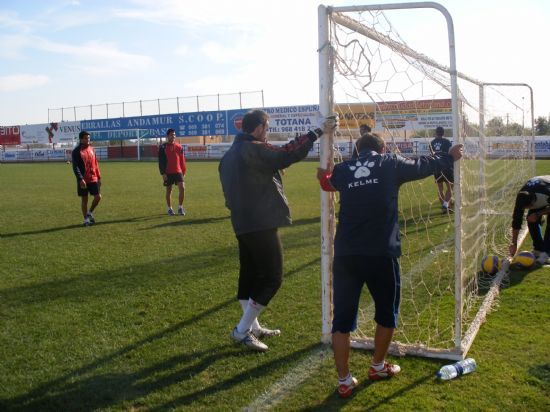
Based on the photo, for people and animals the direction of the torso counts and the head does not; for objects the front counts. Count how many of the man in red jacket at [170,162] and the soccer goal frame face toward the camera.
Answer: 1

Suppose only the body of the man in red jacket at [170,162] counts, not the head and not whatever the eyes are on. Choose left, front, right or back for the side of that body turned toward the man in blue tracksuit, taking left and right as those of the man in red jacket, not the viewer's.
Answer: front

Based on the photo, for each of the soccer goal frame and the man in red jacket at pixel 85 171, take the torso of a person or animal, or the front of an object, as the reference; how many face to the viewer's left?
1

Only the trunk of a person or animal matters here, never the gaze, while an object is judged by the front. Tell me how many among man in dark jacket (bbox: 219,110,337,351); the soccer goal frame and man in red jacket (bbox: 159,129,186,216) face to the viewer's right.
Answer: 1

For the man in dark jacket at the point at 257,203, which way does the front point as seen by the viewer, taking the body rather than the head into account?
to the viewer's right

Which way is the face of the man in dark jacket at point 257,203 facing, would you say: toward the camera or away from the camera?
away from the camera

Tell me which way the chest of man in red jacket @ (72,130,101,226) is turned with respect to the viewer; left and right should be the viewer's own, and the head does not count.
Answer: facing the viewer and to the right of the viewer

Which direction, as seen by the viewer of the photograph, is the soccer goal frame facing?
facing to the left of the viewer

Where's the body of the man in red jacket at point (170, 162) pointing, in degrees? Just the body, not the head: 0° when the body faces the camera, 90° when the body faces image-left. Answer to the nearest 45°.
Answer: approximately 0°

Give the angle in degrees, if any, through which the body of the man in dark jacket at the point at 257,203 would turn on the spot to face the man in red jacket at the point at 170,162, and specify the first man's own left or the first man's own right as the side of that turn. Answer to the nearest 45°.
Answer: approximately 90° to the first man's own left
